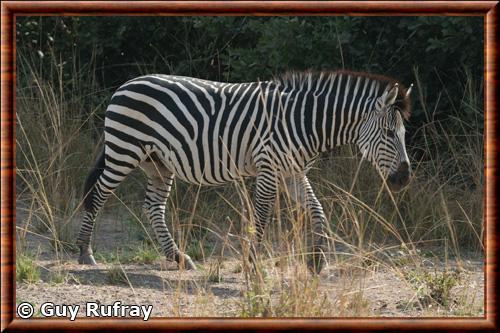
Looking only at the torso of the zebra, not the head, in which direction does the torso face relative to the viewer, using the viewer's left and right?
facing to the right of the viewer
